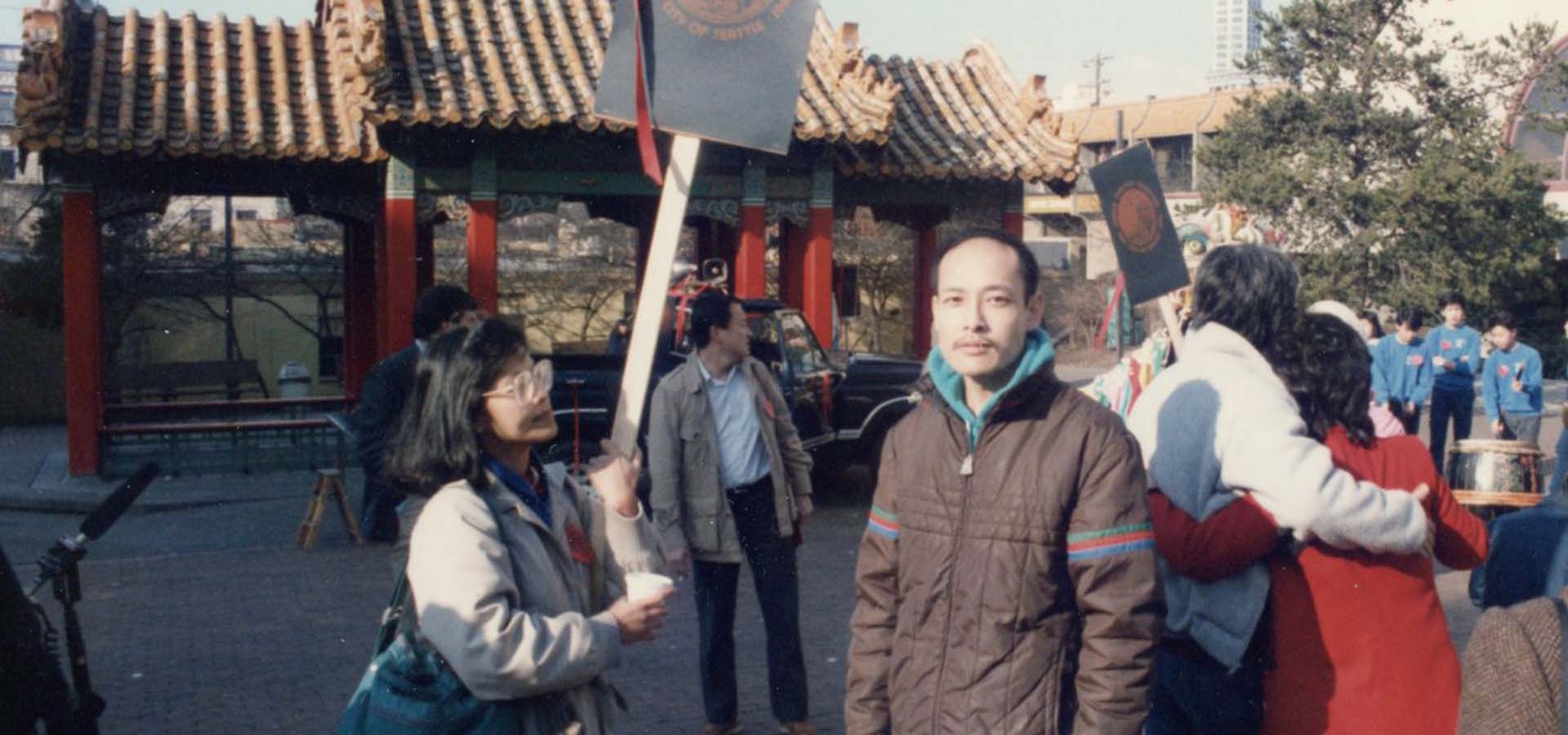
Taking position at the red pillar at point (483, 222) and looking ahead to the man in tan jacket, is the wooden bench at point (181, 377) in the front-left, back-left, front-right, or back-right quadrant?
back-right

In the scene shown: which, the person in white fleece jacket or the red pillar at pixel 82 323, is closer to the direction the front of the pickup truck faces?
the person in white fleece jacket

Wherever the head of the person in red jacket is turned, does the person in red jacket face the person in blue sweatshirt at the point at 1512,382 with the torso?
yes

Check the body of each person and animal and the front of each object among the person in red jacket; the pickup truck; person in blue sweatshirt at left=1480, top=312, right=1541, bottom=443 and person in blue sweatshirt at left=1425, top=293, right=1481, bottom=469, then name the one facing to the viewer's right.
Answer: the pickup truck

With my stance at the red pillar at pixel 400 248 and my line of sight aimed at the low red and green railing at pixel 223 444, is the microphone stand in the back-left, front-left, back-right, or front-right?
back-left

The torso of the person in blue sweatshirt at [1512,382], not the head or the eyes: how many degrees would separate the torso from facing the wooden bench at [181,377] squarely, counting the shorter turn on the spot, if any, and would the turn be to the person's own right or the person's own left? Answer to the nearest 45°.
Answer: approximately 45° to the person's own right

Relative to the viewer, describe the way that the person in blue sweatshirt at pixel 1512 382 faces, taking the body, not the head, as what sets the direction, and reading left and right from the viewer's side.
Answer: facing the viewer and to the left of the viewer

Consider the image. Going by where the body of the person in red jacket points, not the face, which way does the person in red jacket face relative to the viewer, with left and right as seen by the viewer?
facing away from the viewer

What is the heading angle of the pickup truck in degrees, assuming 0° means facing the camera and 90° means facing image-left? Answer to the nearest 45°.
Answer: approximately 270°

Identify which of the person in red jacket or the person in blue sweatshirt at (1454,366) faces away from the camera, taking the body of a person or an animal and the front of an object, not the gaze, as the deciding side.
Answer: the person in red jacket

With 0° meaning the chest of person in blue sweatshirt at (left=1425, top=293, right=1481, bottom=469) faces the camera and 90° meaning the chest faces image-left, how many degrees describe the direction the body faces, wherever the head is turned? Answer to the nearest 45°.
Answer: approximately 0°

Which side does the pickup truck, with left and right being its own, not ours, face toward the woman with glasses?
right

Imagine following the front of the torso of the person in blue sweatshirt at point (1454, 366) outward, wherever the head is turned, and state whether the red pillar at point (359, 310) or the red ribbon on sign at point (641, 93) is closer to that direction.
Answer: the red ribbon on sign

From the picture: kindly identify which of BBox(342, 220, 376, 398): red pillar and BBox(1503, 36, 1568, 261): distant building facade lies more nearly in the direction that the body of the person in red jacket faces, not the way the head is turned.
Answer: the distant building facade

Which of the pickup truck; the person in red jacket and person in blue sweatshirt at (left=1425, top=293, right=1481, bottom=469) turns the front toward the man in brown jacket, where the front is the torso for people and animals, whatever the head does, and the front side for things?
the person in blue sweatshirt

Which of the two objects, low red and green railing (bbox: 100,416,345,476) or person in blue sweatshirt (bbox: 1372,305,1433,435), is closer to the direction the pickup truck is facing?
the person in blue sweatshirt

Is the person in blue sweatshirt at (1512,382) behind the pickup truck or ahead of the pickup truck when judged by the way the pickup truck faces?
ahead

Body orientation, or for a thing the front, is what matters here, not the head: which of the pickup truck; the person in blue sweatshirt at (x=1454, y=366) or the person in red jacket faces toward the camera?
the person in blue sweatshirt

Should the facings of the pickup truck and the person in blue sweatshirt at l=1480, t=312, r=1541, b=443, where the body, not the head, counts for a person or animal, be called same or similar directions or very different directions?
very different directions
